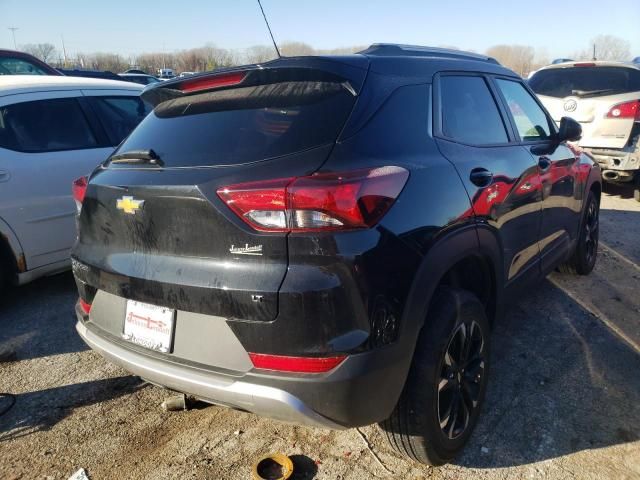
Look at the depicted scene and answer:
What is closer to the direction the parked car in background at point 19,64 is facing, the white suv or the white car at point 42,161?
the white suv

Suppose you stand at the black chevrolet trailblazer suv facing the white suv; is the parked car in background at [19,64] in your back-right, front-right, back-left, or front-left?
front-left

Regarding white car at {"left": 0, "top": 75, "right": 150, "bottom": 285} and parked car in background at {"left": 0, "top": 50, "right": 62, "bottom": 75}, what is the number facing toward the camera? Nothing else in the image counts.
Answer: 0

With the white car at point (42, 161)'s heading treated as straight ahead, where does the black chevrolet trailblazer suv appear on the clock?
The black chevrolet trailblazer suv is roughly at 4 o'clock from the white car.

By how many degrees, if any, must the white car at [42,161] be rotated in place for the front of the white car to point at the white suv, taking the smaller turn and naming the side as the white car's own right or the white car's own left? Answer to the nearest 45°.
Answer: approximately 45° to the white car's own right

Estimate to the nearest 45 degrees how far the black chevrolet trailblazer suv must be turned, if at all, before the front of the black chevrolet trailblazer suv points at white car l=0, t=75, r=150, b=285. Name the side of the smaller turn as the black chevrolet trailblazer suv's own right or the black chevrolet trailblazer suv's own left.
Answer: approximately 90° to the black chevrolet trailblazer suv's own left

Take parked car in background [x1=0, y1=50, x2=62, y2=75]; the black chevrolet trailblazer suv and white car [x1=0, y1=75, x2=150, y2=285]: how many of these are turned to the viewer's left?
0

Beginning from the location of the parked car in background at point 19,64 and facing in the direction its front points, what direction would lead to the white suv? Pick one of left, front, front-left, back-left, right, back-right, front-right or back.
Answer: front-right

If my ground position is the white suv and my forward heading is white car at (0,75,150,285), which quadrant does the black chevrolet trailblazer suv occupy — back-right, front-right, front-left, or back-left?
front-left

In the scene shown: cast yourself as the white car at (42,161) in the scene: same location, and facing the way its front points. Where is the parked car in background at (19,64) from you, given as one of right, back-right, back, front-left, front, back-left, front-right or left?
front-left
